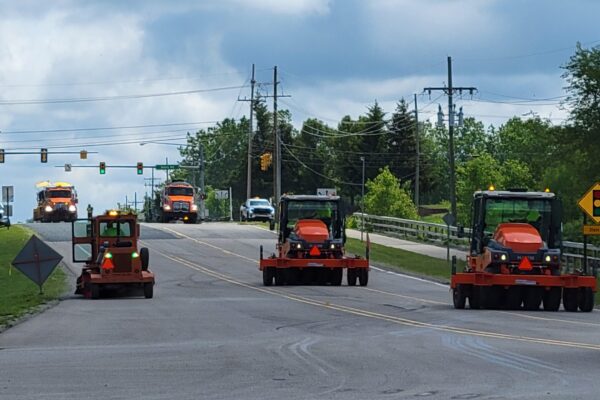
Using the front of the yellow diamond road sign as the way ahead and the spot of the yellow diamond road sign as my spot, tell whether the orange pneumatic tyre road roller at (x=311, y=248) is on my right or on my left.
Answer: on my right

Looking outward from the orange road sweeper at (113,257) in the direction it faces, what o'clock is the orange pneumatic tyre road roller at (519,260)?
the orange pneumatic tyre road roller at (519,260) is roughly at 10 o'clock from the orange road sweeper at (113,257).

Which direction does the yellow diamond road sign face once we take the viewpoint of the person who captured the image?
facing the viewer

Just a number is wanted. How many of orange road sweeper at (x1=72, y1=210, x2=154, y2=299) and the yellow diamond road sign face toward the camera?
2
